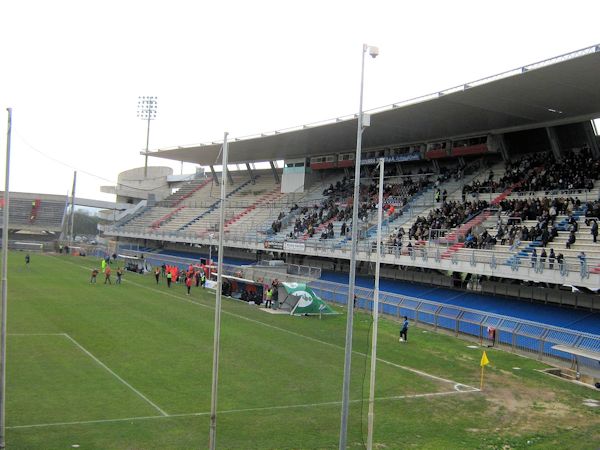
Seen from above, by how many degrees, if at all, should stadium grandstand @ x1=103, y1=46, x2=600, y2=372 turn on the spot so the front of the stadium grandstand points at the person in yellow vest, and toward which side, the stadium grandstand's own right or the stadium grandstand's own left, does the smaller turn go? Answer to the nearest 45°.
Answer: approximately 45° to the stadium grandstand's own right

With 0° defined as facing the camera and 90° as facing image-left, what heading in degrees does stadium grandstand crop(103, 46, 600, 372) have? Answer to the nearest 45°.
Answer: approximately 45°

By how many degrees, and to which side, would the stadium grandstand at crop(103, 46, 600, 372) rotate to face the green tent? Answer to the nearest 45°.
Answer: approximately 45° to its right
